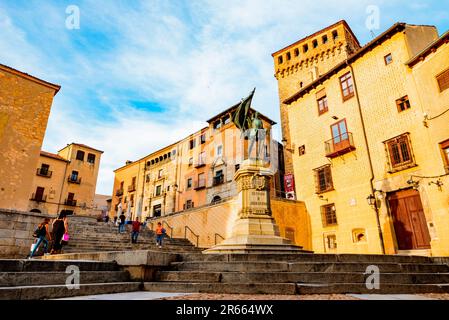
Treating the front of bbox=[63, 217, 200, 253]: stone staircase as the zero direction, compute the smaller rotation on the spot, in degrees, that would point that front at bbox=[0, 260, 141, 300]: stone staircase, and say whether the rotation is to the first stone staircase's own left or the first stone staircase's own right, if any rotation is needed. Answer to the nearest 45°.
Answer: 0° — it already faces it

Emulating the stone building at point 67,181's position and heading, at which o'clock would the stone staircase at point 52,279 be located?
The stone staircase is roughly at 12 o'clock from the stone building.

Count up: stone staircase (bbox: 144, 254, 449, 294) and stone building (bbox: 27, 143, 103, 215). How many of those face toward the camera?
2

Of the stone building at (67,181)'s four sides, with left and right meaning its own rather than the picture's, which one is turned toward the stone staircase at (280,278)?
front

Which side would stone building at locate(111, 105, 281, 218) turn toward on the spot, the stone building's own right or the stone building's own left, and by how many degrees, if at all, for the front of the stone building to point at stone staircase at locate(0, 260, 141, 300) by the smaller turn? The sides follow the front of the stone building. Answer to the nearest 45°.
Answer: approximately 45° to the stone building's own left

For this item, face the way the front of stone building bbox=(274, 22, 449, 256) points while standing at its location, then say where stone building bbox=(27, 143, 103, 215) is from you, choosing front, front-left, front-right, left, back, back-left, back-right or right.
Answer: front-right

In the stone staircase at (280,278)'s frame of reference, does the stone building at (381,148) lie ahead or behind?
behind

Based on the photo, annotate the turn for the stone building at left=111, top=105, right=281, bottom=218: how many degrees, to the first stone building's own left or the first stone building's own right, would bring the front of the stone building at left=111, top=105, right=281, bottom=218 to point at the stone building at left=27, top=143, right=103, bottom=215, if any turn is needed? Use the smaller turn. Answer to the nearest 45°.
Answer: approximately 45° to the first stone building's own right

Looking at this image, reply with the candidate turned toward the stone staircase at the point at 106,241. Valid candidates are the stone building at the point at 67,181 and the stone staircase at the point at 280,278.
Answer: the stone building

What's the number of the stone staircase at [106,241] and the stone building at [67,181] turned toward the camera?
2

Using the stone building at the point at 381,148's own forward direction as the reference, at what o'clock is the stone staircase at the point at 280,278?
The stone staircase is roughly at 11 o'clock from the stone building.

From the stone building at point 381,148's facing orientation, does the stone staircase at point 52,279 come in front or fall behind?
in front

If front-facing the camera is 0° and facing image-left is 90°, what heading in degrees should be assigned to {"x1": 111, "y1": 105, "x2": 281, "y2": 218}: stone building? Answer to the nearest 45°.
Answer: approximately 45°

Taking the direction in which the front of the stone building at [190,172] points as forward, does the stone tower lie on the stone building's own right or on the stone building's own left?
on the stone building's own left
